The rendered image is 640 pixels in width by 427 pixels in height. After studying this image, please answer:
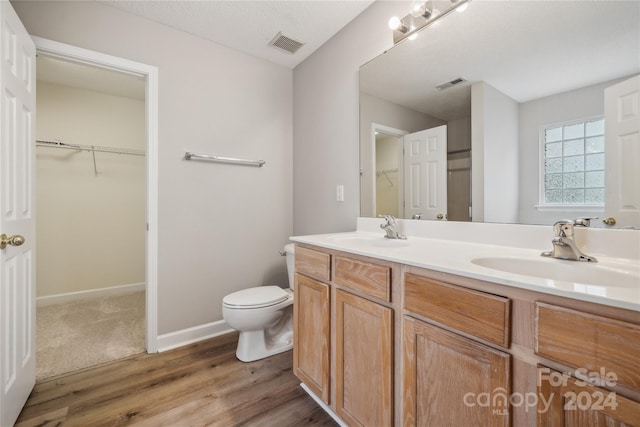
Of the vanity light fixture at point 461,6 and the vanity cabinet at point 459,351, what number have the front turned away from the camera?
0

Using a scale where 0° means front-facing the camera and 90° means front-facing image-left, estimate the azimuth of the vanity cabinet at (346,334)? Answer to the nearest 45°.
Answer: approximately 45°

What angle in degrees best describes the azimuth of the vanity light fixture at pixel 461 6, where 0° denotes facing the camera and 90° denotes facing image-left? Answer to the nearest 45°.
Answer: approximately 45°

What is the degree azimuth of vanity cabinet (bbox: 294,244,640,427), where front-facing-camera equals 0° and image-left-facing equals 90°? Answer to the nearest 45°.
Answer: approximately 45°
